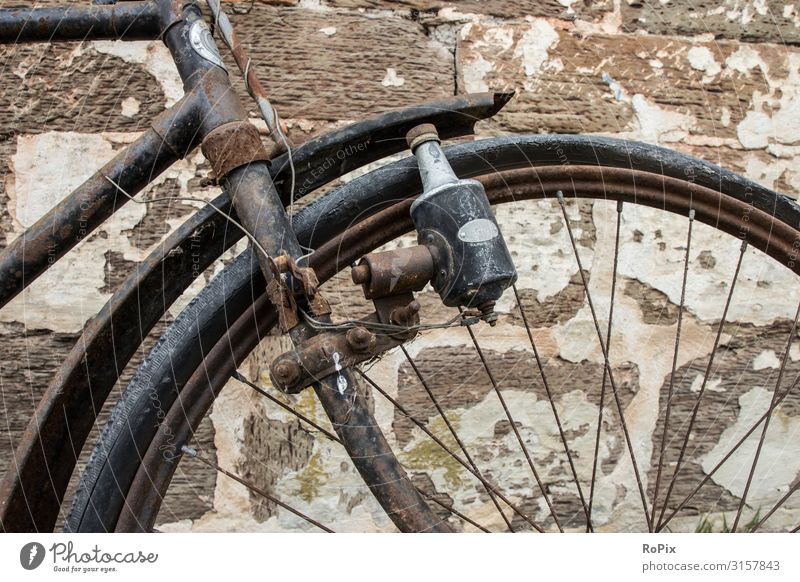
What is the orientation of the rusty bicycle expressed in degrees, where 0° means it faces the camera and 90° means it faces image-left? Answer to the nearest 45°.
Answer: approximately 270°
